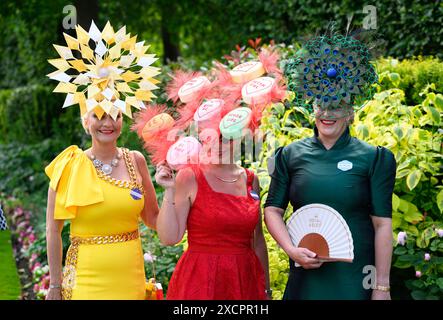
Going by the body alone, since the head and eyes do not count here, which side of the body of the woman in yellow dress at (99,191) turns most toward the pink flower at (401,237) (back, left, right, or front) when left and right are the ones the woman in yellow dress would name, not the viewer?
left

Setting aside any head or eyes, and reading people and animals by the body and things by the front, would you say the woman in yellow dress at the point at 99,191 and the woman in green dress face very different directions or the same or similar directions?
same or similar directions

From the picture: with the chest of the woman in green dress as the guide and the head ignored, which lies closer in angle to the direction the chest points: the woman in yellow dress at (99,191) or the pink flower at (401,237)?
the woman in yellow dress

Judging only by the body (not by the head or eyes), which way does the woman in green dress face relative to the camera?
toward the camera

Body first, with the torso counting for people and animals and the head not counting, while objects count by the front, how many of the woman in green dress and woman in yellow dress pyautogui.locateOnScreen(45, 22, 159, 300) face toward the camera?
2

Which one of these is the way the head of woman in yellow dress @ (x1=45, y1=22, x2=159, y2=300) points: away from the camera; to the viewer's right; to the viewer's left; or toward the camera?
toward the camera

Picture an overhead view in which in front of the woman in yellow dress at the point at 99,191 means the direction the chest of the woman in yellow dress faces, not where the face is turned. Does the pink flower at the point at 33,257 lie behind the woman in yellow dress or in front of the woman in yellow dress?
behind

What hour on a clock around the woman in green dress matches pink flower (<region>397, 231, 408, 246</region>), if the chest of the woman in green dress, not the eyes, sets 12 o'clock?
The pink flower is roughly at 7 o'clock from the woman in green dress.

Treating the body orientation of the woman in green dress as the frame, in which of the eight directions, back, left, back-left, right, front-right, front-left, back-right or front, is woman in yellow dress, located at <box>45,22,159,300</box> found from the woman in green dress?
right
